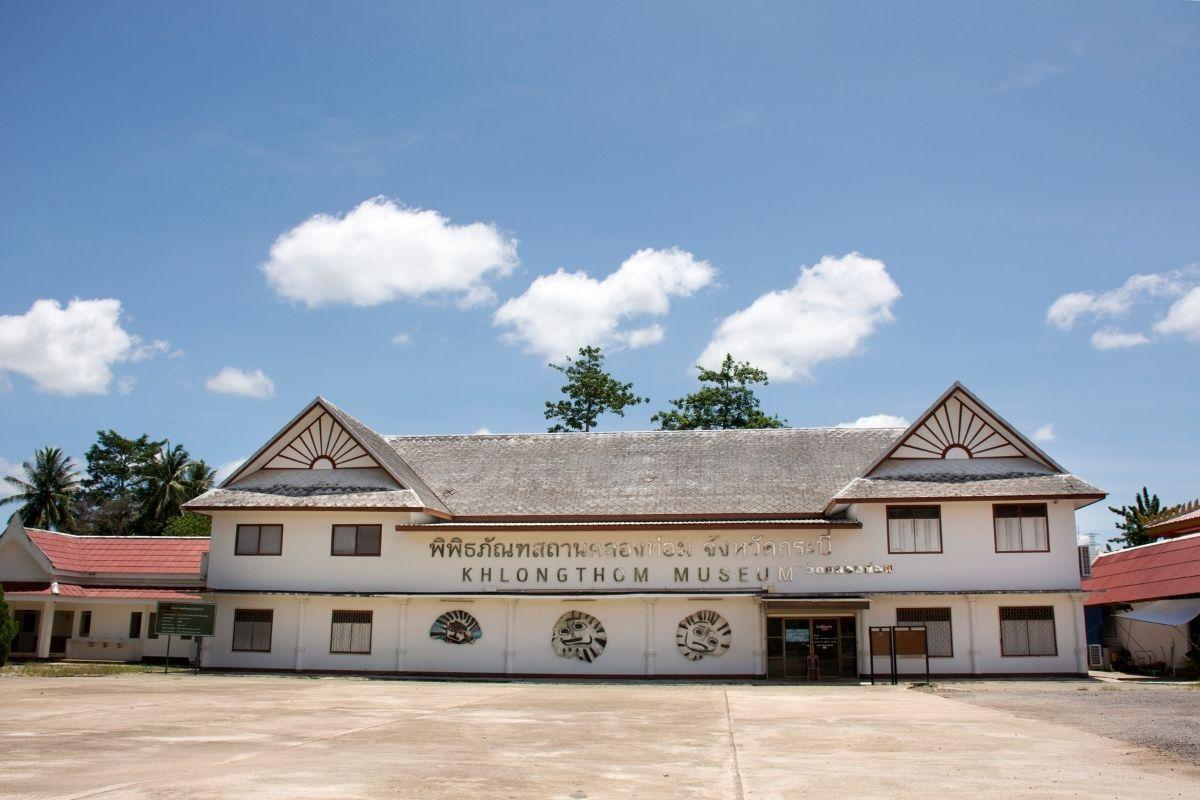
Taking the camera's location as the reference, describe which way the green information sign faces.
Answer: facing the viewer

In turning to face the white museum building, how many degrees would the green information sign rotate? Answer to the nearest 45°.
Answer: approximately 90° to its left

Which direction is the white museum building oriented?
toward the camera

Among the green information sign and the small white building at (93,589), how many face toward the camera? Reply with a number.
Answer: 2

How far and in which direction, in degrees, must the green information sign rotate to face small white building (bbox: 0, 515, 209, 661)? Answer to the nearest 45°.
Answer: approximately 180°

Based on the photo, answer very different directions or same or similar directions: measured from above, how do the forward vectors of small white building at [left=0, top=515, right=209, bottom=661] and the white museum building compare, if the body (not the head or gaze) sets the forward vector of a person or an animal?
same or similar directions

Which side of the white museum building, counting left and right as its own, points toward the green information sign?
right

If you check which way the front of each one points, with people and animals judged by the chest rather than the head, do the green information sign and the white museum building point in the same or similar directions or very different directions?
same or similar directions

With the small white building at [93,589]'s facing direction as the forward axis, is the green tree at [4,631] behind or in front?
in front

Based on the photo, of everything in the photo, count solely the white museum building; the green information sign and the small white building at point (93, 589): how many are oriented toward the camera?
3
